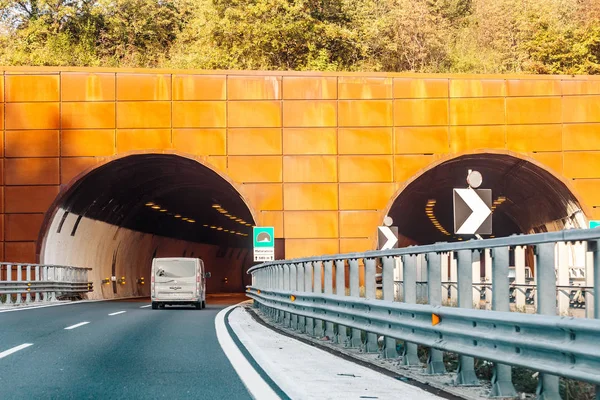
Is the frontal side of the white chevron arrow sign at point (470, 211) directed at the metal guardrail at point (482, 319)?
yes

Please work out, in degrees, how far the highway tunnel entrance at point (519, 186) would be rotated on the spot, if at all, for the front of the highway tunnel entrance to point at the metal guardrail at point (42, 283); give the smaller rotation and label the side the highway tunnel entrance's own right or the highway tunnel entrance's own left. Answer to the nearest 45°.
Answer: approximately 45° to the highway tunnel entrance's own right

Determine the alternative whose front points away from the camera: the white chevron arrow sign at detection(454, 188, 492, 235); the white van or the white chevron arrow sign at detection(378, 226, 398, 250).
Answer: the white van

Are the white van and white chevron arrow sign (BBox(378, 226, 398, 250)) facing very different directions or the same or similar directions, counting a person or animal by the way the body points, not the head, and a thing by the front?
very different directions

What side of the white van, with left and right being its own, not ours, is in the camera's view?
back

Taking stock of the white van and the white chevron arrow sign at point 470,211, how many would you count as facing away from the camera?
1

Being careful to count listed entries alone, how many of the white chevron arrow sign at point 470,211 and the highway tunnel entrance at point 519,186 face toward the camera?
2

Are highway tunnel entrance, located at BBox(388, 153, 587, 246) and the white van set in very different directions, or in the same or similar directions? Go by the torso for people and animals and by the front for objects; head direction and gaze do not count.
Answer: very different directions

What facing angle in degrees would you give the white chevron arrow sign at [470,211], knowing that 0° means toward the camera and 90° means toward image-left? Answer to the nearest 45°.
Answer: approximately 0°

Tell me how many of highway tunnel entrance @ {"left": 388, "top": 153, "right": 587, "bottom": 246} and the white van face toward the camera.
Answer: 1

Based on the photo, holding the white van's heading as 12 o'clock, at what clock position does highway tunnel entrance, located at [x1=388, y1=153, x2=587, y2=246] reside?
The highway tunnel entrance is roughly at 2 o'clock from the white van.

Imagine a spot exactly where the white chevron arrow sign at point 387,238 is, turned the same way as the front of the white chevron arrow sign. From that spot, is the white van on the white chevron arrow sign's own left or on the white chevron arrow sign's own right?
on the white chevron arrow sign's own right
